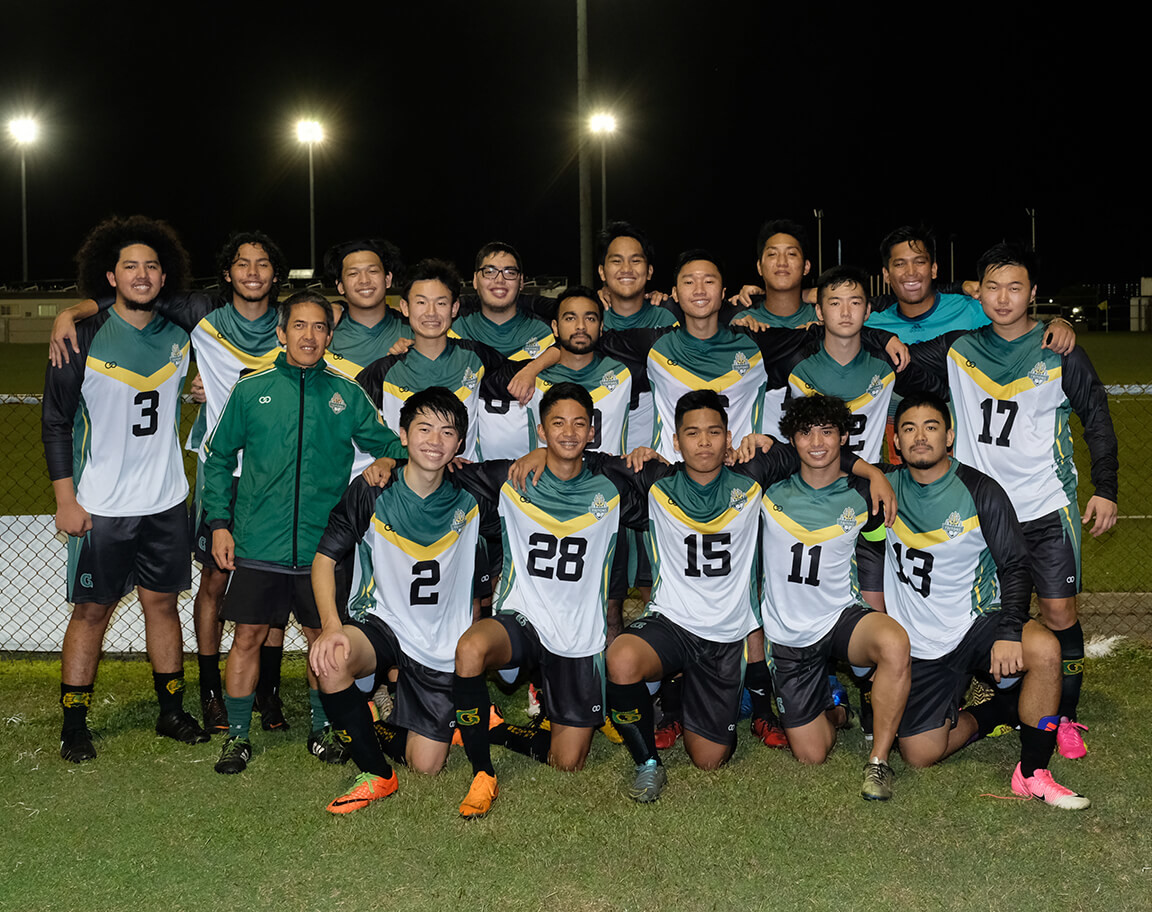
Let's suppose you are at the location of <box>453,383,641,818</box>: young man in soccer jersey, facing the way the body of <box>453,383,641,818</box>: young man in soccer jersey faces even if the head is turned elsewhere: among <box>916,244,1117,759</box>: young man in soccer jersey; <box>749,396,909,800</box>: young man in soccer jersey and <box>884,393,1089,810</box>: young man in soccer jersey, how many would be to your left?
3

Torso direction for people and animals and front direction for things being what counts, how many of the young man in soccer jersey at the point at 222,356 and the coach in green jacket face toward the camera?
2

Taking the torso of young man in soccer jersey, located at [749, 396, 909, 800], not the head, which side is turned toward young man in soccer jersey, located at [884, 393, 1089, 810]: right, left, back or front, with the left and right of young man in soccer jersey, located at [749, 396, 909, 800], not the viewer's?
left

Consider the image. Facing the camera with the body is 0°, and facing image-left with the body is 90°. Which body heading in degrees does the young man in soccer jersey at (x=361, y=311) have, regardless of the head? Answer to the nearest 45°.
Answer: approximately 0°

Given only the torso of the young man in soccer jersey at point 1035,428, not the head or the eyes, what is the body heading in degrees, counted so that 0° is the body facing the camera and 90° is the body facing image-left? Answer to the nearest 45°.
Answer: approximately 0°

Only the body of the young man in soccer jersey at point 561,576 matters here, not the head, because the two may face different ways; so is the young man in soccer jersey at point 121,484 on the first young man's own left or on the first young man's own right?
on the first young man's own right

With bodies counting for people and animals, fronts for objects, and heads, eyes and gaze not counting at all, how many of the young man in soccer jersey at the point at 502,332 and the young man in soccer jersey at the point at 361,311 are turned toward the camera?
2

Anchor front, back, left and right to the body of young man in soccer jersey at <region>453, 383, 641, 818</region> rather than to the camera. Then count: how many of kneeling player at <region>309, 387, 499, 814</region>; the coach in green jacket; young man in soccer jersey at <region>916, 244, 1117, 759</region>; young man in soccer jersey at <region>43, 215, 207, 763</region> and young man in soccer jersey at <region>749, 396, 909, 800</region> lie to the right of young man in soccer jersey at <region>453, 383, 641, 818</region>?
3
